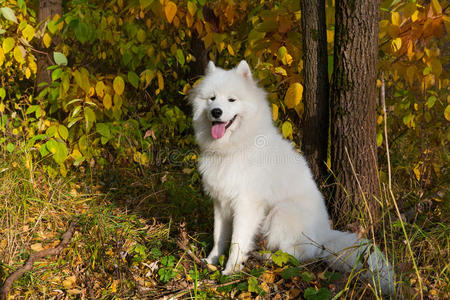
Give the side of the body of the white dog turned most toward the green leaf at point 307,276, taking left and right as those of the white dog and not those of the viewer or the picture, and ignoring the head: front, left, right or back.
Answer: left

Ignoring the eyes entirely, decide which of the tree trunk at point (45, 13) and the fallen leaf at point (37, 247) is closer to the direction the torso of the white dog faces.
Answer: the fallen leaf

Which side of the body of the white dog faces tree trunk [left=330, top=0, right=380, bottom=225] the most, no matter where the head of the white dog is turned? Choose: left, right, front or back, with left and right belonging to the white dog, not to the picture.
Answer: back

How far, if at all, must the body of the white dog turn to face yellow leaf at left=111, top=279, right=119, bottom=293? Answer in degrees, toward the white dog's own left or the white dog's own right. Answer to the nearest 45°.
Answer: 0° — it already faces it

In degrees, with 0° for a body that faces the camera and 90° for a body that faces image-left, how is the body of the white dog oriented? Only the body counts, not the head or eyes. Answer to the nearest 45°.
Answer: approximately 45°
